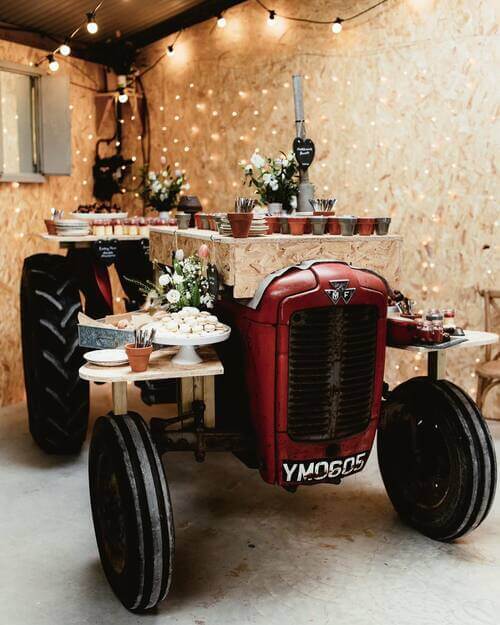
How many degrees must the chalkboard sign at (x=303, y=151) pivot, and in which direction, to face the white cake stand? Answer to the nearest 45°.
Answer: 0° — it already faces it

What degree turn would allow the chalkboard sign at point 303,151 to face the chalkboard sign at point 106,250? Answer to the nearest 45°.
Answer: approximately 135° to its right

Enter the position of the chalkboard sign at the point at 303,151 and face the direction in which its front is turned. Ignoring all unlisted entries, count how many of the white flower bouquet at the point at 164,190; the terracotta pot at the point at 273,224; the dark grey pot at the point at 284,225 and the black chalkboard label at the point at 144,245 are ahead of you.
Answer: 2

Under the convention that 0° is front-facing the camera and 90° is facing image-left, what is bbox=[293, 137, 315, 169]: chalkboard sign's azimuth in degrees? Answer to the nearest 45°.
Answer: approximately 0°

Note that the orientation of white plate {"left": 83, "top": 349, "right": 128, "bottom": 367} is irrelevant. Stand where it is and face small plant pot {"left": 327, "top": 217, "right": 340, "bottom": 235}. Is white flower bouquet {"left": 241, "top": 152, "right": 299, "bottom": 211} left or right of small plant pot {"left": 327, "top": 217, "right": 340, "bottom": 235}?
left

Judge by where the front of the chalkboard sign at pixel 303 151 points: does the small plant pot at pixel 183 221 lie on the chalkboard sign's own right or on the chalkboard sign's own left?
on the chalkboard sign's own right

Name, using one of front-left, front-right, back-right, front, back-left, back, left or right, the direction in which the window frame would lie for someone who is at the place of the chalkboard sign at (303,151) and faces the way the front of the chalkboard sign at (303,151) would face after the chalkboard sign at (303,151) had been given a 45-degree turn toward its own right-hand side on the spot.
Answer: right

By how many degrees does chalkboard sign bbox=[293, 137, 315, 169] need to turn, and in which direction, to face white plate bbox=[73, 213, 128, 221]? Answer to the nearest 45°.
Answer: approximately 135° to its right

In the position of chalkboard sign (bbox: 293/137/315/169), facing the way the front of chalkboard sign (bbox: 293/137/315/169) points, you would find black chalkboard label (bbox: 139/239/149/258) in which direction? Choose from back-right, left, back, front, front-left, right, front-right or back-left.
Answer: back-right

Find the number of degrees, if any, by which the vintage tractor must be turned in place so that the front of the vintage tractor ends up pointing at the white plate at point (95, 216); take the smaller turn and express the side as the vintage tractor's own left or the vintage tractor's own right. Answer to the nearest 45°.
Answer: approximately 180°

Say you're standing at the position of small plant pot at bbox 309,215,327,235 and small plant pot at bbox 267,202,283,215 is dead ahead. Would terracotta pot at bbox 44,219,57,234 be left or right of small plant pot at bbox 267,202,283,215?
left
